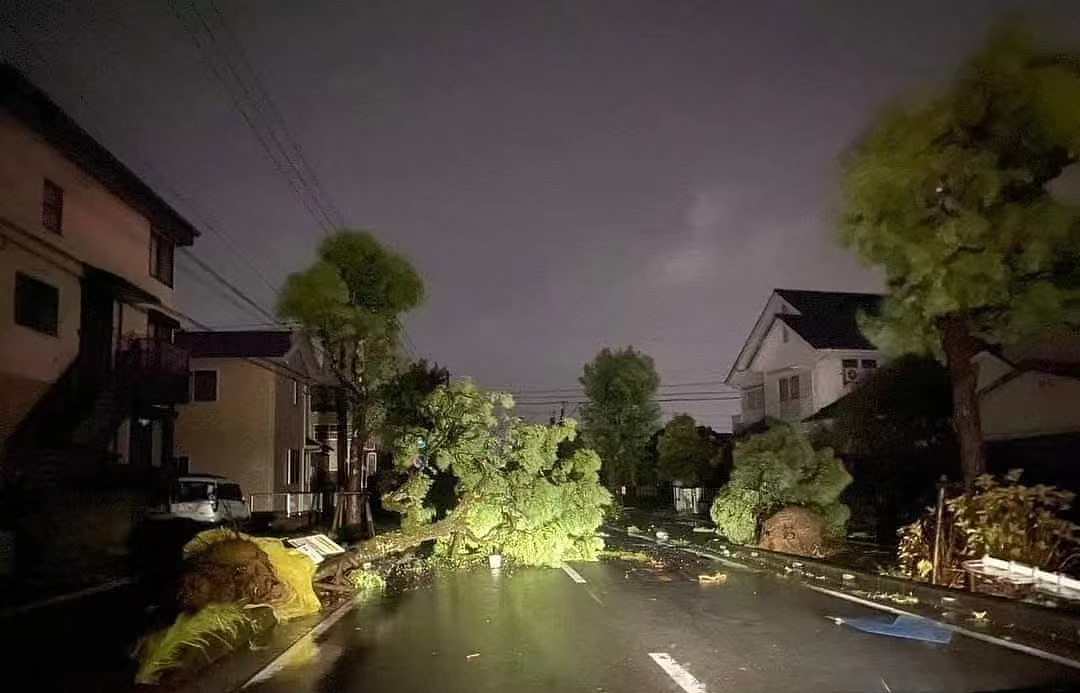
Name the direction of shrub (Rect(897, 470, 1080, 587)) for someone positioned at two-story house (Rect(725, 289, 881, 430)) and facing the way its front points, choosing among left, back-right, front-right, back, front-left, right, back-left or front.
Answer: front-left

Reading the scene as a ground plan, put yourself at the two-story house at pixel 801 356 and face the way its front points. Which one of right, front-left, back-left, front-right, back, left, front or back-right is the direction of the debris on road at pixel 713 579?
front-left

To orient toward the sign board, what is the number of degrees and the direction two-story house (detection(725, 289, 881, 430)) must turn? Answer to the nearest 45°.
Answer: approximately 45° to its left

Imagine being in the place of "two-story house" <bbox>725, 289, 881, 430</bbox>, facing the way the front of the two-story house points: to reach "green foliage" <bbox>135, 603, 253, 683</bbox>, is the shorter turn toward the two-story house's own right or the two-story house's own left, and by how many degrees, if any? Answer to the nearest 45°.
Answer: approximately 45° to the two-story house's own left

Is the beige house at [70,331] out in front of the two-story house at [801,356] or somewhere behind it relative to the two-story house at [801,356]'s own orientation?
in front

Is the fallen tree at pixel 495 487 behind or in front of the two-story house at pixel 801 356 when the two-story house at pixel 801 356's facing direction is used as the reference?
in front

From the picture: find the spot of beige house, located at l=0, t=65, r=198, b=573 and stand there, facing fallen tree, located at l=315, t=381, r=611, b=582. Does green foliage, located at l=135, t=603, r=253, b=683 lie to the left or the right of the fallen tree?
right

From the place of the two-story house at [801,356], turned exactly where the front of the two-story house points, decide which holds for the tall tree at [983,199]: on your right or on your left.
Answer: on your left

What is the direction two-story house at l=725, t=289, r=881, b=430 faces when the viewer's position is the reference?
facing the viewer and to the left of the viewer

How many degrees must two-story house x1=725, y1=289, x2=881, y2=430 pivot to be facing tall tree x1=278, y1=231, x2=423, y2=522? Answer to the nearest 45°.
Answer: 0° — it already faces it

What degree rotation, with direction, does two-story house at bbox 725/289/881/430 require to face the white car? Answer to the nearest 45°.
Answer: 0° — it already faces it
